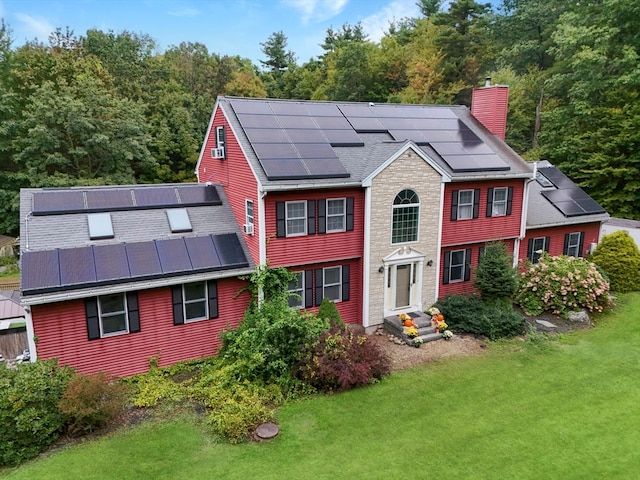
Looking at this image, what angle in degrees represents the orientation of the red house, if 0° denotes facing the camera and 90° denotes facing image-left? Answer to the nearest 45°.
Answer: approximately 315°

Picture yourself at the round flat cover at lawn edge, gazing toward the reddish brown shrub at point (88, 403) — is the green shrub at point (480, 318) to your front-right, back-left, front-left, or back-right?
back-right

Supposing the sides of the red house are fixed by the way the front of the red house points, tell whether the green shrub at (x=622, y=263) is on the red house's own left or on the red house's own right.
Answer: on the red house's own left

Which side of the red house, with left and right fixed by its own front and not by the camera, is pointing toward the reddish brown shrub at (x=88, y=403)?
right

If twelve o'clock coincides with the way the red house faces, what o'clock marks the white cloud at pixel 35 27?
The white cloud is roughly at 6 o'clock from the red house.

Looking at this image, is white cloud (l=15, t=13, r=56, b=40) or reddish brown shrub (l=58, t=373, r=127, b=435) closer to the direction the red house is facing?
the reddish brown shrub

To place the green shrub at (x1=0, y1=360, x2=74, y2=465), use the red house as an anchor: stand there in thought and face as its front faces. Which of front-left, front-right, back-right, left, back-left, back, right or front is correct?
right

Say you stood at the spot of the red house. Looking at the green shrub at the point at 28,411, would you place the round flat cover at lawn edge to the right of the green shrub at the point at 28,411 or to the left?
left
